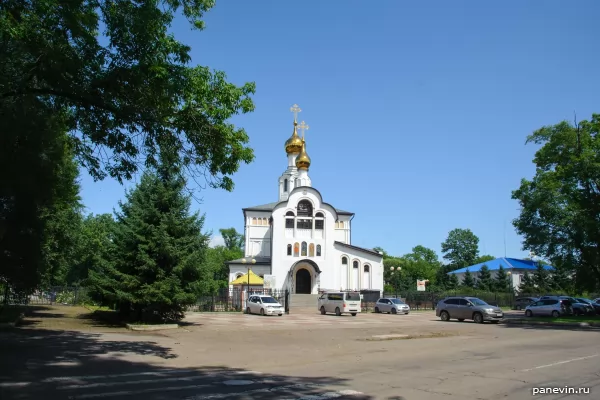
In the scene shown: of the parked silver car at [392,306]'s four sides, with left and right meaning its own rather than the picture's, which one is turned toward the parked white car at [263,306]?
right

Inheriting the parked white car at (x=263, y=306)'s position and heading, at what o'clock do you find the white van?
The white van is roughly at 10 o'clock from the parked white car.

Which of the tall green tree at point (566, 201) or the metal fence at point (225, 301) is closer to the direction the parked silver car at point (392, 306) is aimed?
the tall green tree

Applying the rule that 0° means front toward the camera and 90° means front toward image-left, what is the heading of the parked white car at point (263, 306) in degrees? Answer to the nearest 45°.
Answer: approximately 315°

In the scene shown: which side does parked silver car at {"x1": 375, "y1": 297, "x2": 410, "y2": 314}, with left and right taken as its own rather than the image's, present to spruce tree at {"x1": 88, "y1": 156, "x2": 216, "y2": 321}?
right

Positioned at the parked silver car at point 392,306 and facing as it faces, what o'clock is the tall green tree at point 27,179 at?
The tall green tree is roughly at 2 o'clock from the parked silver car.
